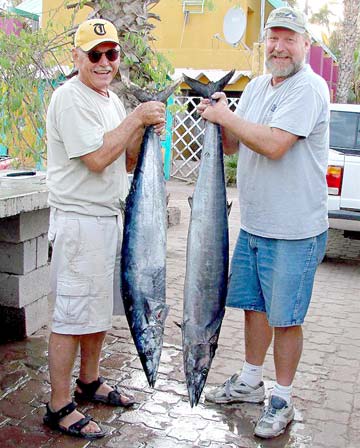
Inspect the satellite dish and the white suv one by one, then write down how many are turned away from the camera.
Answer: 1

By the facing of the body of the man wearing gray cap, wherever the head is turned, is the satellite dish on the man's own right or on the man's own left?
on the man's own right

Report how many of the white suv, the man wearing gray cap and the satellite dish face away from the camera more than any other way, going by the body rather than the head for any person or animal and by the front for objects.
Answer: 1

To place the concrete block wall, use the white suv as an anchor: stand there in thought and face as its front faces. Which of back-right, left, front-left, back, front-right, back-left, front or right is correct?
back-left

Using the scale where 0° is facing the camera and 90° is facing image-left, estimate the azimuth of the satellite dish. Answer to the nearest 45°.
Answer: approximately 45°

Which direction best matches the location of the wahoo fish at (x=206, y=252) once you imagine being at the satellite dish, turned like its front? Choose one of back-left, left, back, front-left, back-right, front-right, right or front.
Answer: front-left

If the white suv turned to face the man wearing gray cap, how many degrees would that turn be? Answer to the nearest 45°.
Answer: approximately 180°

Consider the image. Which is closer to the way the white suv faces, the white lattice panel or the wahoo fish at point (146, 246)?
the white lattice panel

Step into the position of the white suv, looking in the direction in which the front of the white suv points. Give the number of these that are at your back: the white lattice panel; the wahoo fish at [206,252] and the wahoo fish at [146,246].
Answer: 2

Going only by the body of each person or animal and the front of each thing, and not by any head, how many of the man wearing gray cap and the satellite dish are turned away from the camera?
0

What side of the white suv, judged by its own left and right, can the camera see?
back

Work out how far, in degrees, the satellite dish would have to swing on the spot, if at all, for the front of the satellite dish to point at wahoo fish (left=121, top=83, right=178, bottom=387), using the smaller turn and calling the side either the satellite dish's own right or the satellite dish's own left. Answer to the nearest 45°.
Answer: approximately 45° to the satellite dish's own left

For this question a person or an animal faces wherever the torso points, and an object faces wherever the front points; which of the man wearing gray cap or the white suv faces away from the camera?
the white suv
